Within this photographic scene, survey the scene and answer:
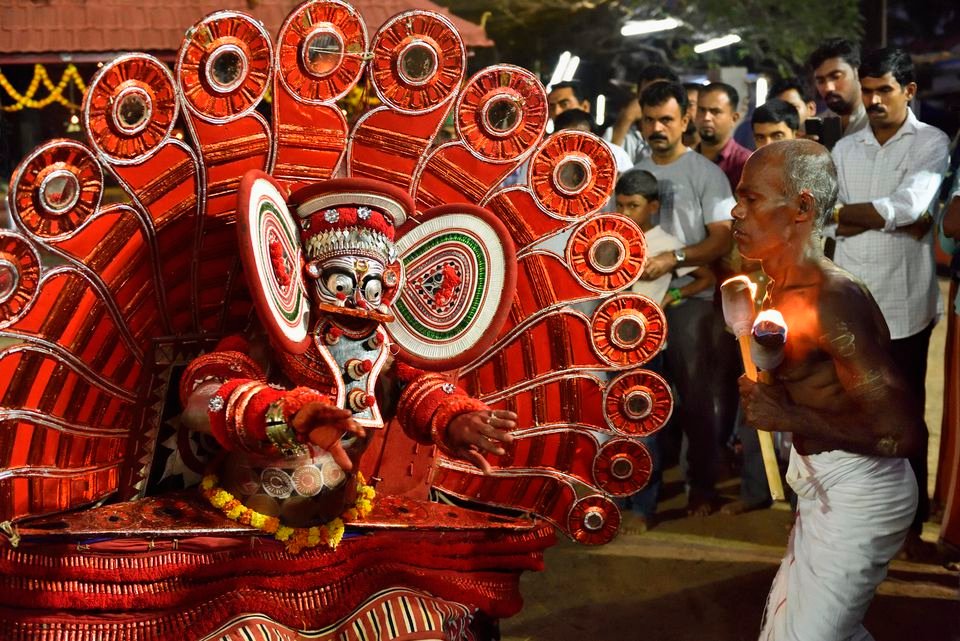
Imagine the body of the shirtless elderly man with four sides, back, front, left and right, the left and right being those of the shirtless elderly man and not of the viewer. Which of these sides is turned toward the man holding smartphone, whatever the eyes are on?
right

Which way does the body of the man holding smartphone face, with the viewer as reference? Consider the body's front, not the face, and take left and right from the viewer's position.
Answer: facing the viewer and to the left of the viewer

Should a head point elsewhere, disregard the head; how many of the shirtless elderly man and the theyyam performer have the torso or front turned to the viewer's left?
1

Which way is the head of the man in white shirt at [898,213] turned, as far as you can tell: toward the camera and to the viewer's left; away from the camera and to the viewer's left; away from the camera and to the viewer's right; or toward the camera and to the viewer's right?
toward the camera and to the viewer's left

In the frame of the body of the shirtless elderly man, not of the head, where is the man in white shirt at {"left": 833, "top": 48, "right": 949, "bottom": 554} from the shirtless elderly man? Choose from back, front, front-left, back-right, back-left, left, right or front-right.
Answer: right

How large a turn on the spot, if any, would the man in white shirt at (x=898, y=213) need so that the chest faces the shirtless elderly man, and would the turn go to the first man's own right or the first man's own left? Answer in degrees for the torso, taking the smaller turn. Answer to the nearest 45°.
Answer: approximately 45° to the first man's own left

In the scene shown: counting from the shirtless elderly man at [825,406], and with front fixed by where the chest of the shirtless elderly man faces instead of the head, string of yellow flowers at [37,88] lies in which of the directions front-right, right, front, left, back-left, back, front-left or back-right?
front-right

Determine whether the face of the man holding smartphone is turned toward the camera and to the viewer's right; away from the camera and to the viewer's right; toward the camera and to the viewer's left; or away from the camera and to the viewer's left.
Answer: toward the camera and to the viewer's left

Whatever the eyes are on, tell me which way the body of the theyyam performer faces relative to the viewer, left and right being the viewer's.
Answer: facing the viewer and to the right of the viewer

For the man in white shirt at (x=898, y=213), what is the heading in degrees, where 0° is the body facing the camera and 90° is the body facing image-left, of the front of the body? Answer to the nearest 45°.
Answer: approximately 45°

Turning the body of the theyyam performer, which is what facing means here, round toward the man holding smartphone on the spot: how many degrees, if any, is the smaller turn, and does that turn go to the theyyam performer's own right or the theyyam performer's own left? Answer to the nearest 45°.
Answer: approximately 90° to the theyyam performer's own left

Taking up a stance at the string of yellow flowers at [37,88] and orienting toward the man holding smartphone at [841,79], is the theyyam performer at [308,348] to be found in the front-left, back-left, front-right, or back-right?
front-right

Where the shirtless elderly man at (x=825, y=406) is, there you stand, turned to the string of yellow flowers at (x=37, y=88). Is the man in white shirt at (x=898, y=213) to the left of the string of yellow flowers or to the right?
right

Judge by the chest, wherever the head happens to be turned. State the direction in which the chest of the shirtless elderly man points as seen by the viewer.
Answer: to the viewer's left
